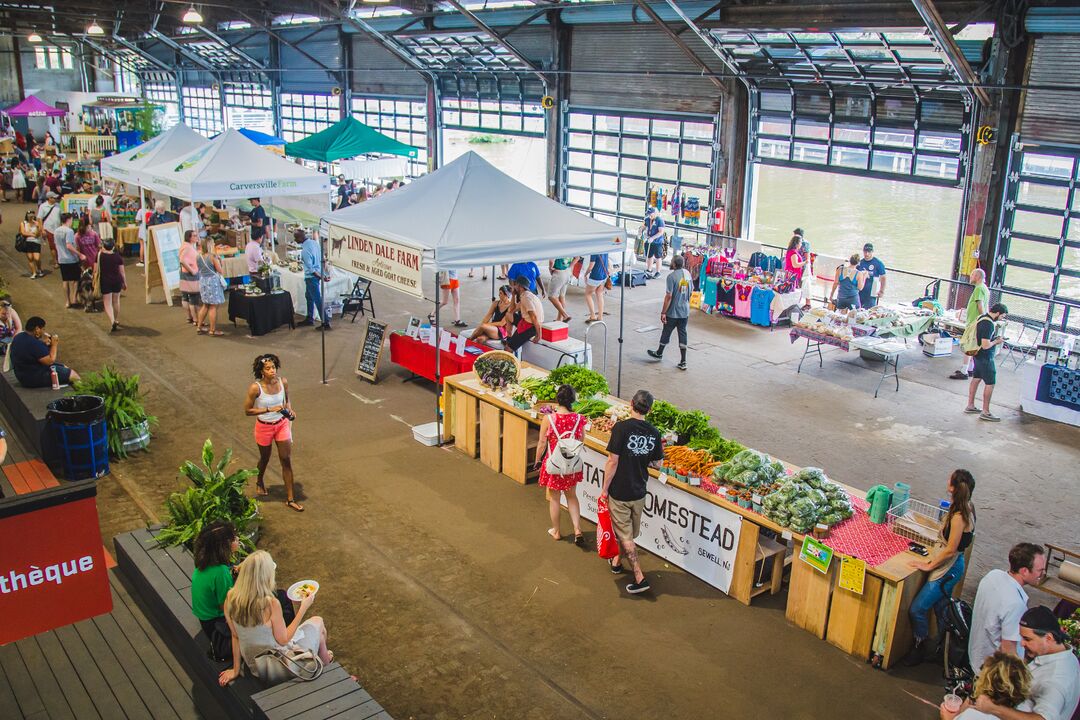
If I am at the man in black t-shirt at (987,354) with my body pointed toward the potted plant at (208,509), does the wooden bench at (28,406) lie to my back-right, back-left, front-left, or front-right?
front-right

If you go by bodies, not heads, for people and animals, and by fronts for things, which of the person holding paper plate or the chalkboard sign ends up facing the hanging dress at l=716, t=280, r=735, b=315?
the person holding paper plate

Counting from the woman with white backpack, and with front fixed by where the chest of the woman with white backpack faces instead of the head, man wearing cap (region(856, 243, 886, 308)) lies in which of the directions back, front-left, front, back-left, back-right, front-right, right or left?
front-right

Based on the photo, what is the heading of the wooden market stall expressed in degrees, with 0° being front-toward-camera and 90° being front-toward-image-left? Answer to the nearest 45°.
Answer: approximately 45°

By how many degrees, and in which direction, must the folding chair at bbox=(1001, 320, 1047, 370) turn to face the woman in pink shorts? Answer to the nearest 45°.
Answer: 0° — it already faces them

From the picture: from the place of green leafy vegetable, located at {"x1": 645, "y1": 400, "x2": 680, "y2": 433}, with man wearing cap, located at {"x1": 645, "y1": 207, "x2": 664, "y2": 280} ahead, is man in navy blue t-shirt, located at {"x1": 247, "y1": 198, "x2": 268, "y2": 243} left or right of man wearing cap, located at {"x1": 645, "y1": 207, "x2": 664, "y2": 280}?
left

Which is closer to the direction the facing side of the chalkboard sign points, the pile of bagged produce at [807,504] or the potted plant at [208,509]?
the potted plant

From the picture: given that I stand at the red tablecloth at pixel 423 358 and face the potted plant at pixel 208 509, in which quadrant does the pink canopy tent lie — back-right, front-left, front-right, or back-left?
back-right

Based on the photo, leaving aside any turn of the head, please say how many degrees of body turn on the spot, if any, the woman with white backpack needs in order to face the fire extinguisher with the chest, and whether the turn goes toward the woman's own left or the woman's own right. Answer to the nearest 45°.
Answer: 0° — they already face it

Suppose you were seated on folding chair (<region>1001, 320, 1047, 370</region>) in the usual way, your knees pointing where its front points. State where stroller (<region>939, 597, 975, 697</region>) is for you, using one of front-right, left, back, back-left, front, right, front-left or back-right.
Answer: front-left

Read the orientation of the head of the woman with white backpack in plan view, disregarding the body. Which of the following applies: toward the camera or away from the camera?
away from the camera

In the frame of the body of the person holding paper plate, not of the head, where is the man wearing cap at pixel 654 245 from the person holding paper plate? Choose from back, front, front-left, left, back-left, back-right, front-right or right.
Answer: front

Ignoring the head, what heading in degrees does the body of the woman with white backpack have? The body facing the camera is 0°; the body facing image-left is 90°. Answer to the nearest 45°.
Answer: approximately 180°

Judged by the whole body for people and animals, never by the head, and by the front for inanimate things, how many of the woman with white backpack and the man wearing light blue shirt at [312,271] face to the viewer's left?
1
